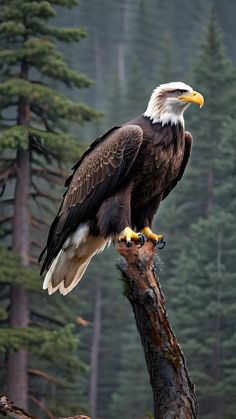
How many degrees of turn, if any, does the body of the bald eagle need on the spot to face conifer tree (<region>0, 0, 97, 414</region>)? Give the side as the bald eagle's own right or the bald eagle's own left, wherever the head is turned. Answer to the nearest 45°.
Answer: approximately 135° to the bald eagle's own left

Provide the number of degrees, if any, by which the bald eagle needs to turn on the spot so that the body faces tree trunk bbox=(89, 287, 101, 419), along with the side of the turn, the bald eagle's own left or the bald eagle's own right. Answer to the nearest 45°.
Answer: approximately 135° to the bald eagle's own left

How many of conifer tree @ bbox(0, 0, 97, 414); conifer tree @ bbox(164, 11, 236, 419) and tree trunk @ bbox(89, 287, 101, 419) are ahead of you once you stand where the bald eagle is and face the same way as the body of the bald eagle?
0

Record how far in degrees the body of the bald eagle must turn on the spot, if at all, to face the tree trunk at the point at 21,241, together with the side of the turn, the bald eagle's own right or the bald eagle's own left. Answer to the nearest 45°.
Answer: approximately 135° to the bald eagle's own left

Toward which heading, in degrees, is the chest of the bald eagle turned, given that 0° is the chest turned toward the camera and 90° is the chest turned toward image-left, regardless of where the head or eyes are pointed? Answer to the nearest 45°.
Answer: approximately 315°

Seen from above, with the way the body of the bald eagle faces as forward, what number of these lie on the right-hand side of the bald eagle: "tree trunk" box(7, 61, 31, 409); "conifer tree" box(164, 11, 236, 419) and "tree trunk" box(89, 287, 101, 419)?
0

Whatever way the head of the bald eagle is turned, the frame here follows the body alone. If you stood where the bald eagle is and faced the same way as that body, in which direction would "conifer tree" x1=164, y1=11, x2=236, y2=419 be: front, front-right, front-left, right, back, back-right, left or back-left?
back-left
